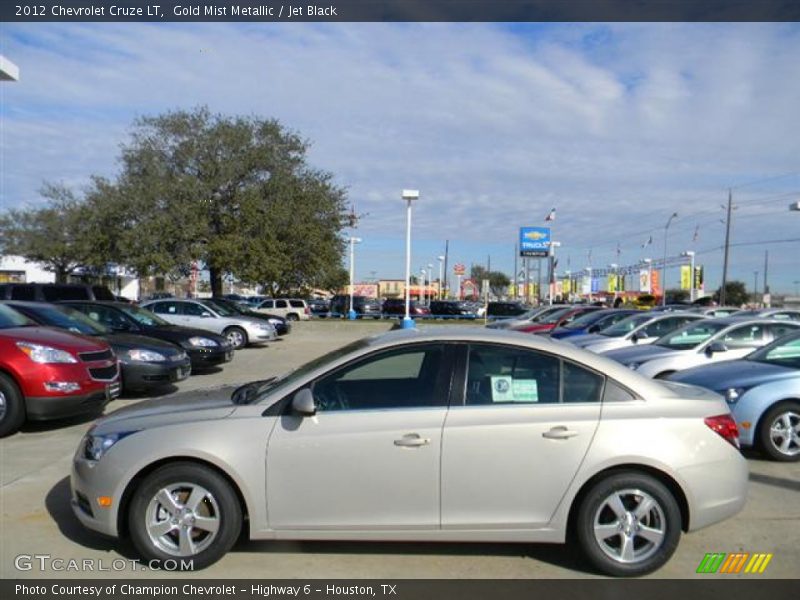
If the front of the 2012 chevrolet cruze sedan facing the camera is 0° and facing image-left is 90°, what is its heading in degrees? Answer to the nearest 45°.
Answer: approximately 90°

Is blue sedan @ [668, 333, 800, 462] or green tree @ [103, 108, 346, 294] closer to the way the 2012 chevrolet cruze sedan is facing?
the green tree

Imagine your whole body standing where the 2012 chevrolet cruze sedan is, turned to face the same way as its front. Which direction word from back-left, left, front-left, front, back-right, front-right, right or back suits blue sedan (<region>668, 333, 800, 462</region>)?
back-right

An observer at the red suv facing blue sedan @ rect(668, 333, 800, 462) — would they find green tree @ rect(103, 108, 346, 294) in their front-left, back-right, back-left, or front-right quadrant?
back-left

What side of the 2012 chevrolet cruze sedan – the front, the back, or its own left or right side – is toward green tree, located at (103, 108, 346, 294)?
right

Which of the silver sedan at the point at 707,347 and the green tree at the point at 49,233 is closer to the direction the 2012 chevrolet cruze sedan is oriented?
the green tree

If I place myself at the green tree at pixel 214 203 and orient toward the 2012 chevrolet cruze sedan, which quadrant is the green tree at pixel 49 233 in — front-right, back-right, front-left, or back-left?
back-right

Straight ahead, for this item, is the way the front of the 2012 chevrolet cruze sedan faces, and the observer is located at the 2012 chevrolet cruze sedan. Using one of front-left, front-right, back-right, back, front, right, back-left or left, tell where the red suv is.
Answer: front-right

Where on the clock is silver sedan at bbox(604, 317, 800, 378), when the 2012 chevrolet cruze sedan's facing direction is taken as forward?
The silver sedan is roughly at 4 o'clock from the 2012 chevrolet cruze sedan.

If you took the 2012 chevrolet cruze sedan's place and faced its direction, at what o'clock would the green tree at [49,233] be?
The green tree is roughly at 2 o'clock from the 2012 chevrolet cruze sedan.
